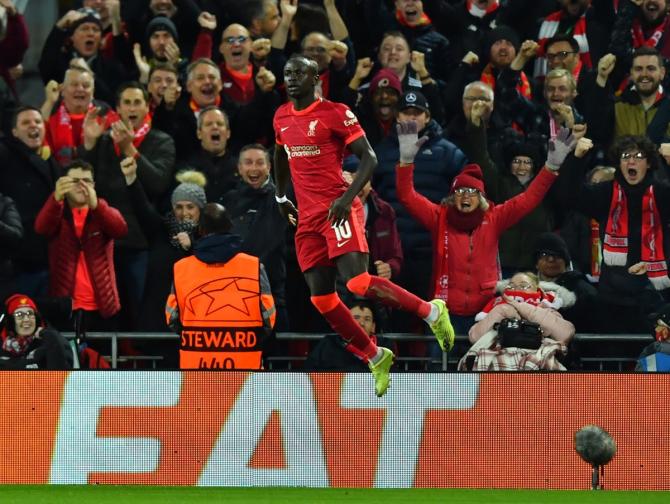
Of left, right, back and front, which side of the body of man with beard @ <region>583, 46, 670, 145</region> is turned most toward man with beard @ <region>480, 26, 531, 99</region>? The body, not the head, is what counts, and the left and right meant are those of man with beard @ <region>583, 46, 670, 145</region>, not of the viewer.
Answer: right

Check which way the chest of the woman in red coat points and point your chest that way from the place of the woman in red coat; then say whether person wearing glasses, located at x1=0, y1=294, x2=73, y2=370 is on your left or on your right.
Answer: on your right

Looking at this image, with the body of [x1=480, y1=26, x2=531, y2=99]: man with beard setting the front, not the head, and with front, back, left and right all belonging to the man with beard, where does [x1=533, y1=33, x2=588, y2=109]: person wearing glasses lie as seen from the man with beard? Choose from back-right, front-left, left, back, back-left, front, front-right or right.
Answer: left

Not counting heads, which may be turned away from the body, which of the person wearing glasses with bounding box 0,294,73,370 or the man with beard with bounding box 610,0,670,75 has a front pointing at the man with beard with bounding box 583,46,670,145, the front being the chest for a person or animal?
the man with beard with bounding box 610,0,670,75

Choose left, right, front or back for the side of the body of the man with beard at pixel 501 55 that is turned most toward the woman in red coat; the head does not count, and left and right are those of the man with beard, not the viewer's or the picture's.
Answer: front

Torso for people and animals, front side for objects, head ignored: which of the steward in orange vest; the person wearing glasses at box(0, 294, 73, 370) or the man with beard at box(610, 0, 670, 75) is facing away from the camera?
the steward in orange vest

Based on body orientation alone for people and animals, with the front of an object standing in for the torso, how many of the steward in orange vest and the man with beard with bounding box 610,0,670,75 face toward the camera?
1

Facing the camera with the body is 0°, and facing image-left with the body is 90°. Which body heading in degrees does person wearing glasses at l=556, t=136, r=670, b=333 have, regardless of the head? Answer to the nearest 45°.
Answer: approximately 0°

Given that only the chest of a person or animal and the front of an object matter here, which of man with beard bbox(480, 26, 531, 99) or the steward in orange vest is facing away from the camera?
the steward in orange vest

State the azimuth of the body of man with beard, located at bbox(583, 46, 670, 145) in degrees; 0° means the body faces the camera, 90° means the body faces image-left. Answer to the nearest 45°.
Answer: approximately 0°
